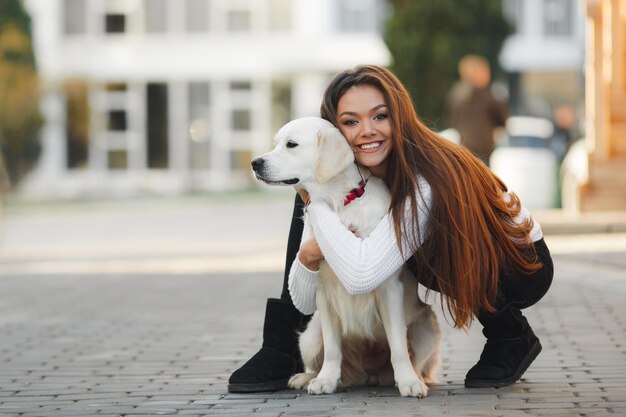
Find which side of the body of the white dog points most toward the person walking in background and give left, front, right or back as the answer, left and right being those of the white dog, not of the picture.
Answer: back

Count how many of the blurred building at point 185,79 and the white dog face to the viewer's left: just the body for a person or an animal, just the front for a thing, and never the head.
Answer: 0

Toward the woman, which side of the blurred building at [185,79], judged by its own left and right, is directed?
front

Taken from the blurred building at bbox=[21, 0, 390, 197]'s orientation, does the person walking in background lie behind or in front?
in front

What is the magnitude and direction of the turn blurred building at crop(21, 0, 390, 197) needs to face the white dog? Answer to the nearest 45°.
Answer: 0° — it already faces it

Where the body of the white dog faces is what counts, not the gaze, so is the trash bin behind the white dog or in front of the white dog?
behind

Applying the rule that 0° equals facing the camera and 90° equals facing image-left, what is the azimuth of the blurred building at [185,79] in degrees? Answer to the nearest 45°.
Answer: approximately 0°
